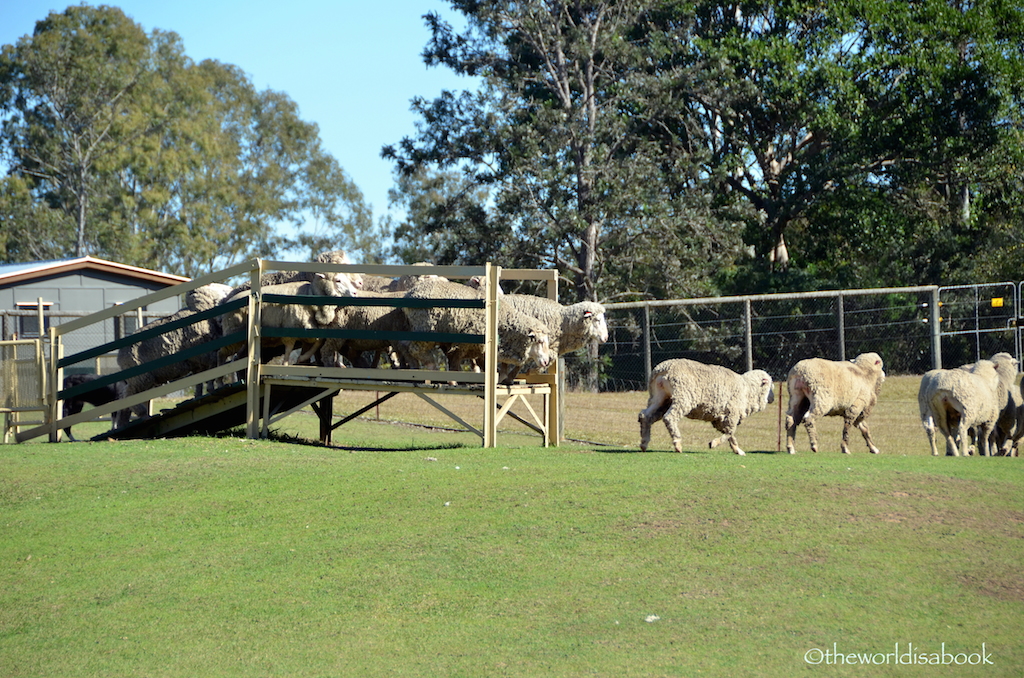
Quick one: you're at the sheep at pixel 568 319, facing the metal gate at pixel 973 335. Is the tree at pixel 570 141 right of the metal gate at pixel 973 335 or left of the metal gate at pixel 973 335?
left

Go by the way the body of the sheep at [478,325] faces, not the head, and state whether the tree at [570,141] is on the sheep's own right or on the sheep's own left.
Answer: on the sheep's own left

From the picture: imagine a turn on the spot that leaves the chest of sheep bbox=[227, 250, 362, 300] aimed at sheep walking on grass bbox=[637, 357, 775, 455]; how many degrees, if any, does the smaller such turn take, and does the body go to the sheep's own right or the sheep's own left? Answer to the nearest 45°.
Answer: approximately 45° to the sheep's own right

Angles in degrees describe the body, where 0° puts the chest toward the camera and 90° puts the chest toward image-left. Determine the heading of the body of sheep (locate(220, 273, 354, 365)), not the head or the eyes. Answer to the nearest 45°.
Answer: approximately 270°

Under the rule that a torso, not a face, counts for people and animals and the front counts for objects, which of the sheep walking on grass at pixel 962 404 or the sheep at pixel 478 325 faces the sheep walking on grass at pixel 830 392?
the sheep

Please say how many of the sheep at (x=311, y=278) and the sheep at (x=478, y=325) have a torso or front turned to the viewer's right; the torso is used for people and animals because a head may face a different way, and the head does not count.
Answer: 2

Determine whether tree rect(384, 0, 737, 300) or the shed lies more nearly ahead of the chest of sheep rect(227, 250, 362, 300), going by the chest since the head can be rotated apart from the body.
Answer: the tree

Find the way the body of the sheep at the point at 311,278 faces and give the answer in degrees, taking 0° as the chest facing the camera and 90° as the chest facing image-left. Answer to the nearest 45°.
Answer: approximately 270°

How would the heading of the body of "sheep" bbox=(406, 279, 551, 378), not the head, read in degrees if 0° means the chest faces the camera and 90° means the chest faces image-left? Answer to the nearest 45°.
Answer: approximately 270°

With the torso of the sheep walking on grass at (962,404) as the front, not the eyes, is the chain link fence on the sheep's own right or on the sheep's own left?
on the sheep's own left

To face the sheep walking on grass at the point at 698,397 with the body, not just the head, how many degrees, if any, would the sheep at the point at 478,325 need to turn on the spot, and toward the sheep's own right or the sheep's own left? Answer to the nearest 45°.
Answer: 0° — it already faces it

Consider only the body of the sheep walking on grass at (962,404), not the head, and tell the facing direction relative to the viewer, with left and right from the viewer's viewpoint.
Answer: facing away from the viewer and to the right of the viewer
